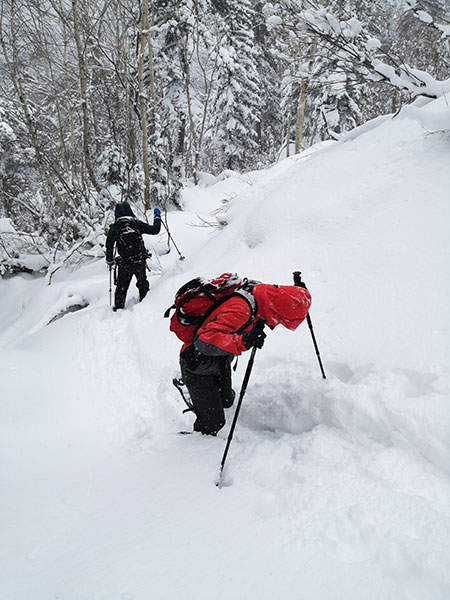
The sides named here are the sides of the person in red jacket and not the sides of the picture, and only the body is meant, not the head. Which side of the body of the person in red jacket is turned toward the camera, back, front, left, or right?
right

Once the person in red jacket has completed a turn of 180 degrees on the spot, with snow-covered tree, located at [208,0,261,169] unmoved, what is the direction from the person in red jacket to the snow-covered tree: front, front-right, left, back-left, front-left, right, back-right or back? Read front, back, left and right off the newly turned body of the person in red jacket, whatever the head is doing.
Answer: right
